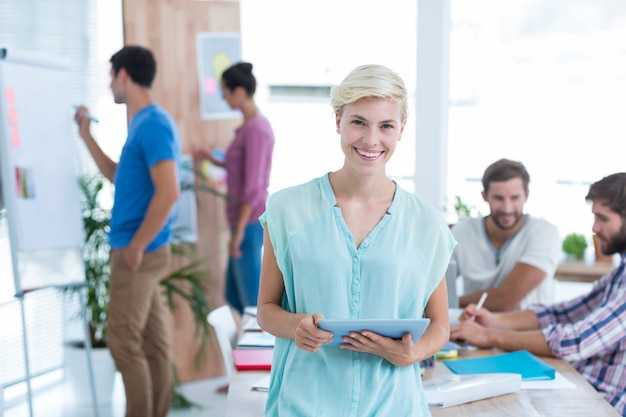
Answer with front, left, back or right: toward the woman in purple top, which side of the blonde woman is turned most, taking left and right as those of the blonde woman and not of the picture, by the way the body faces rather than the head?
back

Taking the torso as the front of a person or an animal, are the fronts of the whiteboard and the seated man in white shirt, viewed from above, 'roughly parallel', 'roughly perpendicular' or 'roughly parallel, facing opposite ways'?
roughly perpendicular

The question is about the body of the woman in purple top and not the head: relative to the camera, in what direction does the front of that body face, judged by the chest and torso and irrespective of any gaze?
to the viewer's left

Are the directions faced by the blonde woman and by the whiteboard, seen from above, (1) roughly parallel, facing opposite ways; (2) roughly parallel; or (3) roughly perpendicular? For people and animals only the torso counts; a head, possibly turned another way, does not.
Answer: roughly perpendicular

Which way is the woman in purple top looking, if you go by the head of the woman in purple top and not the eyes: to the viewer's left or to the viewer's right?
to the viewer's left

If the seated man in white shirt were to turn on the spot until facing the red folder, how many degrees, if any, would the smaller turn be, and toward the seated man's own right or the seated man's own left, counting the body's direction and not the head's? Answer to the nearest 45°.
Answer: approximately 45° to the seated man's own right

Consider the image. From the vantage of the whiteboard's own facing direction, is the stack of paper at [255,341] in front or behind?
in front

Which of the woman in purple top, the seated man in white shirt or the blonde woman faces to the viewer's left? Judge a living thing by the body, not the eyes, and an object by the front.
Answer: the woman in purple top

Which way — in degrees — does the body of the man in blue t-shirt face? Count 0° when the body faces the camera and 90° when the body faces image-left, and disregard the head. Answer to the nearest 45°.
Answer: approximately 90°

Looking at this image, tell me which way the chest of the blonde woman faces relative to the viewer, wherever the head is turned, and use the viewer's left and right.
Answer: facing the viewer

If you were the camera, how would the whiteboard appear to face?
facing the viewer and to the right of the viewer
